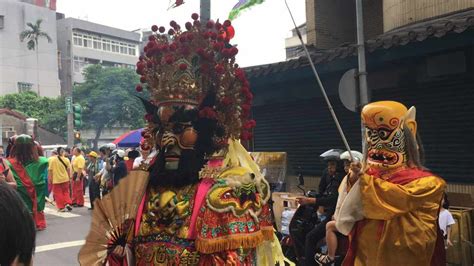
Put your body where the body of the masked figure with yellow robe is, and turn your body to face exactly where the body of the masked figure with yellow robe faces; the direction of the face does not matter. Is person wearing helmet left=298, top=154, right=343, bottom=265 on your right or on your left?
on your right

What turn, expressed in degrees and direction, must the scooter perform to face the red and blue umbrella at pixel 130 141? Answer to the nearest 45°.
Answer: approximately 90° to its right

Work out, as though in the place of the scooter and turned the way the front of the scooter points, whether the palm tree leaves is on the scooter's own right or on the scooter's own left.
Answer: on the scooter's own right
